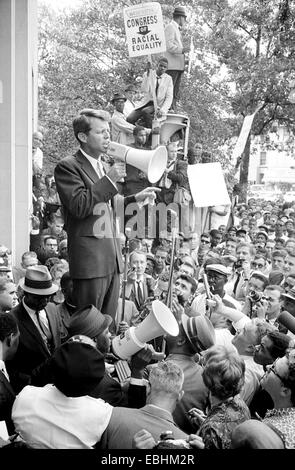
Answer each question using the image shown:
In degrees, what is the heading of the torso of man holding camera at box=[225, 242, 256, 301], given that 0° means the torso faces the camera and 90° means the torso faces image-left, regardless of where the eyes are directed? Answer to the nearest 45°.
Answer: approximately 45°

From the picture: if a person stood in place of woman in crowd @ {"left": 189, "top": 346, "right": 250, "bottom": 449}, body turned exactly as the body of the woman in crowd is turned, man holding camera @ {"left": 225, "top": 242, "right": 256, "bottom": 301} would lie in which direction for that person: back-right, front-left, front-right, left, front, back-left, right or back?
front-right

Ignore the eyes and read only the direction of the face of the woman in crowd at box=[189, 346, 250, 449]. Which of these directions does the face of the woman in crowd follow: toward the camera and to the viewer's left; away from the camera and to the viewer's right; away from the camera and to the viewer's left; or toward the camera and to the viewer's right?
away from the camera and to the viewer's left

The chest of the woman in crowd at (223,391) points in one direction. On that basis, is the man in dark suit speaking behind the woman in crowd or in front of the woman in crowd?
in front

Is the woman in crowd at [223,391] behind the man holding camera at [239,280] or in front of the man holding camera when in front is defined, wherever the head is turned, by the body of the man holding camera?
in front

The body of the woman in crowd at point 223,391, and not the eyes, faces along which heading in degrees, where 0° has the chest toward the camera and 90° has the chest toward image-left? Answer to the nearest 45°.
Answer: approximately 135°

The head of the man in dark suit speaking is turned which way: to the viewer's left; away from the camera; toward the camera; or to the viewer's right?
to the viewer's right

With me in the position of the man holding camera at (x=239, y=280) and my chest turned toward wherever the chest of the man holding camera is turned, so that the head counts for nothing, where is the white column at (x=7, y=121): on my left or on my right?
on my right

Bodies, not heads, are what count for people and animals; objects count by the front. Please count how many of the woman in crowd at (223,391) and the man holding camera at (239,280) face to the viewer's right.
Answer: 0

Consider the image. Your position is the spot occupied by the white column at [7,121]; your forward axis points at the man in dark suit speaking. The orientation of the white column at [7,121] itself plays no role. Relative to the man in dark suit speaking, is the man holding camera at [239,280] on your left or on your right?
left
